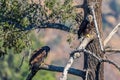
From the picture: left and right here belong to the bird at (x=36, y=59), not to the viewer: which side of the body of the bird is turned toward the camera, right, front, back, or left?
right

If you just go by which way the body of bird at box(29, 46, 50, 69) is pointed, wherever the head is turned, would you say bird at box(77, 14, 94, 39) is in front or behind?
in front

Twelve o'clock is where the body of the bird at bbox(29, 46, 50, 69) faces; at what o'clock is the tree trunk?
The tree trunk is roughly at 12 o'clock from the bird.
